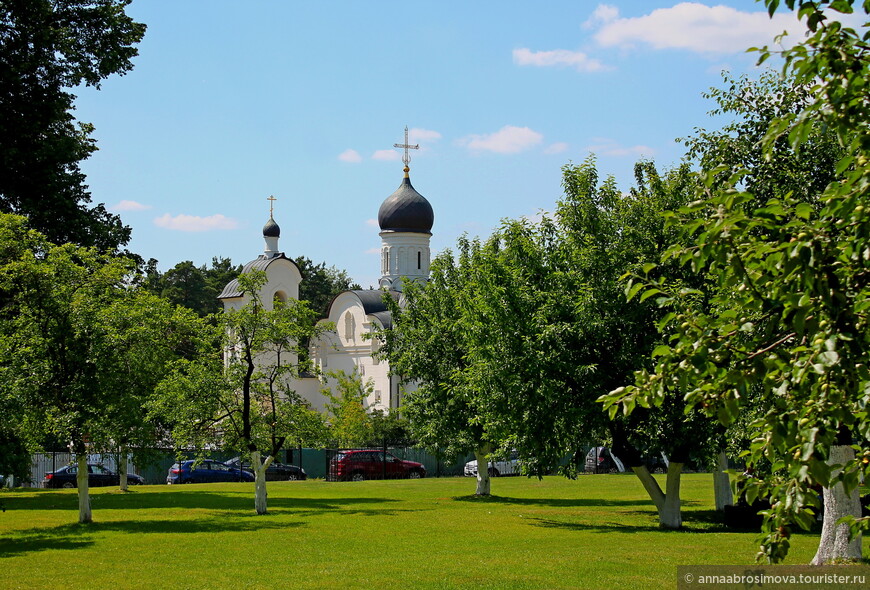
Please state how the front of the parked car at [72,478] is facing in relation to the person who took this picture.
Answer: facing to the right of the viewer

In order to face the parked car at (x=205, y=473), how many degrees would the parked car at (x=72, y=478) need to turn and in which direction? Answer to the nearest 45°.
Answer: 0° — it already faces it

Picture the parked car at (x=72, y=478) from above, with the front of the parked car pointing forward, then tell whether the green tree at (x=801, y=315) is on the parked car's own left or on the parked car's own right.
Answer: on the parked car's own right

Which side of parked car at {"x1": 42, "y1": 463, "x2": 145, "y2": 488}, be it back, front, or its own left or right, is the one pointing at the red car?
front

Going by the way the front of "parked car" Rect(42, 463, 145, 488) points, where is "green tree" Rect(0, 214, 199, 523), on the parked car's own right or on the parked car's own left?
on the parked car's own right

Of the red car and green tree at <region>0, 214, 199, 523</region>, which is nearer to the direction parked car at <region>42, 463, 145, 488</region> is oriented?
the red car

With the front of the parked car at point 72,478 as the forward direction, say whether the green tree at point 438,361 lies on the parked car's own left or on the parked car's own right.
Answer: on the parked car's own right
